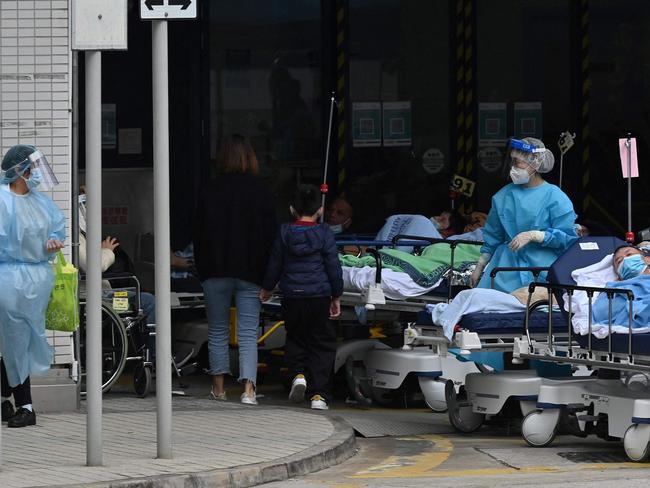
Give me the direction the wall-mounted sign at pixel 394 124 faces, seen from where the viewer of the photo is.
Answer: facing the viewer

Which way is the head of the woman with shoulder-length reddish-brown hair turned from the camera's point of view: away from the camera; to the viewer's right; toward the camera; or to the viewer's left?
away from the camera

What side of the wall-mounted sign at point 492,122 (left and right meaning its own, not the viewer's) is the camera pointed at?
front

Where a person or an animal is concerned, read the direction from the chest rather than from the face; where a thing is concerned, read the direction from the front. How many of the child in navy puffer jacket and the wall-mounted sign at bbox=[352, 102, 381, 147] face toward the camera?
1

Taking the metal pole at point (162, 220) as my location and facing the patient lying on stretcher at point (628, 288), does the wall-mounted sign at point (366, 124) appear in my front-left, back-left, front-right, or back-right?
front-left

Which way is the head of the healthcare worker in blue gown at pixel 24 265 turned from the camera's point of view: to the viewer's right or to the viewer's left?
to the viewer's right

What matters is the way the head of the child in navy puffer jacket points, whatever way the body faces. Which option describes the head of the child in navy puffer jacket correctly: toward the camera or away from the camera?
away from the camera

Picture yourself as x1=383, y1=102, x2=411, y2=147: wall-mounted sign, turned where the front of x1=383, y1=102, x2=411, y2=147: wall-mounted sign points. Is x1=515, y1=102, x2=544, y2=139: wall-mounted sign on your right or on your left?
on your left

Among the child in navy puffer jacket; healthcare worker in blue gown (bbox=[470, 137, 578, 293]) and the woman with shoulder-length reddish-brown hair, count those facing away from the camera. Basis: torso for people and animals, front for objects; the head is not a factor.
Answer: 2

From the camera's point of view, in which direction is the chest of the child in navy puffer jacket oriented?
away from the camera

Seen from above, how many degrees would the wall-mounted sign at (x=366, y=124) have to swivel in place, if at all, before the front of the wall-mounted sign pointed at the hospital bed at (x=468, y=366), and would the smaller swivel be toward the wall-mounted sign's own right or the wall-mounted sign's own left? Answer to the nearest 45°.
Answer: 0° — it already faces it

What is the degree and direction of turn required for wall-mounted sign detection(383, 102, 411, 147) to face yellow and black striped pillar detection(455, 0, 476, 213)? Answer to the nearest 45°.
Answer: approximately 90° to its left

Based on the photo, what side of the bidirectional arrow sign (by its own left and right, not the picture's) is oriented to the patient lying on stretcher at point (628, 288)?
left

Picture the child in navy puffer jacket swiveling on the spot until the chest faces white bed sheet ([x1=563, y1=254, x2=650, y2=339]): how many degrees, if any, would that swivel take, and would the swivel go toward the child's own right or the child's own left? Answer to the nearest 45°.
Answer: approximately 135° to the child's own right

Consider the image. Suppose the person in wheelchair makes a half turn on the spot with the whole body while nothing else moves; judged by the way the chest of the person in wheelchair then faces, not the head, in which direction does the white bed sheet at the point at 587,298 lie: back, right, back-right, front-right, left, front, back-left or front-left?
back-left

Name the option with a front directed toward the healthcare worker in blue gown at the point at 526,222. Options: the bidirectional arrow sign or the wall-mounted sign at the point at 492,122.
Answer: the wall-mounted sign

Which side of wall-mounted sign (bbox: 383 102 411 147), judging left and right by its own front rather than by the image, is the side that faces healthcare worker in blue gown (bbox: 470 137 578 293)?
front

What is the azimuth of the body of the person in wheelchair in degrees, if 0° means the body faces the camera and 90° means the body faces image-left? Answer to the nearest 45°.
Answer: approximately 270°
